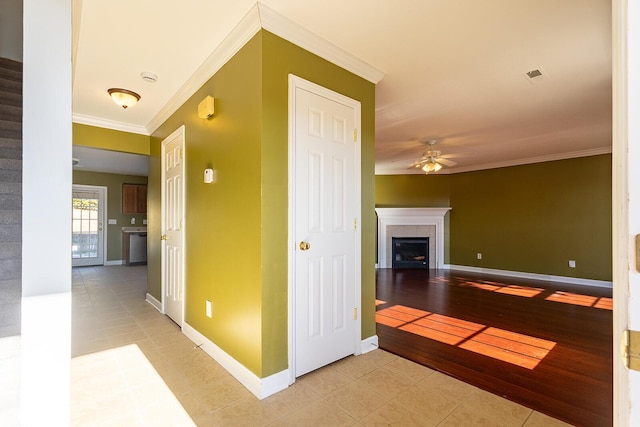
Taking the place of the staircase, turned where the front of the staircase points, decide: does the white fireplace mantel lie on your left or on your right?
on your left

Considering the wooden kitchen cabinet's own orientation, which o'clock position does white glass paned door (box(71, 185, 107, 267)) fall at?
The white glass paned door is roughly at 3 o'clock from the wooden kitchen cabinet.

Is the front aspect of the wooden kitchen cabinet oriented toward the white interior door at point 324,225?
yes

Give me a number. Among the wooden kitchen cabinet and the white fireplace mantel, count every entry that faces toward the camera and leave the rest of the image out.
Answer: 2

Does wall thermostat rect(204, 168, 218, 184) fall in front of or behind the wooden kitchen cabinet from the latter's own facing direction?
in front

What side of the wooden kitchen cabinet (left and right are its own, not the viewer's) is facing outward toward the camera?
front

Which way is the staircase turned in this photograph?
toward the camera

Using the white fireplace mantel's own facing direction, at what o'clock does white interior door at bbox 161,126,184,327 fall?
The white interior door is roughly at 1 o'clock from the white fireplace mantel.

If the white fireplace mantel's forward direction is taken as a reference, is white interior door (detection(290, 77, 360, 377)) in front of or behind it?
in front

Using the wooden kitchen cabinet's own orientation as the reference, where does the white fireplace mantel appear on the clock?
The white fireplace mantel is roughly at 10 o'clock from the wooden kitchen cabinet.

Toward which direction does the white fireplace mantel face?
toward the camera

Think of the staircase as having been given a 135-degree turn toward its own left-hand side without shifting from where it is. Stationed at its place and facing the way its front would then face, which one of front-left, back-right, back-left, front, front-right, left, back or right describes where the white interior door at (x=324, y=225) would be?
right

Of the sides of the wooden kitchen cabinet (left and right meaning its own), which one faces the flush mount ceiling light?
front
